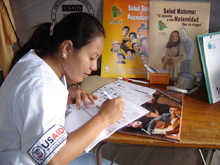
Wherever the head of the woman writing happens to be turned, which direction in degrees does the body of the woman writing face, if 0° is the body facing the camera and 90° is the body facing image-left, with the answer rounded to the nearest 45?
approximately 270°

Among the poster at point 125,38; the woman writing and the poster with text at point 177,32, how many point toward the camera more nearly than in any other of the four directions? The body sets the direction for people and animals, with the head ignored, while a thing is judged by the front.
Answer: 2

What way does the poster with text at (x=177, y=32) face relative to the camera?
toward the camera

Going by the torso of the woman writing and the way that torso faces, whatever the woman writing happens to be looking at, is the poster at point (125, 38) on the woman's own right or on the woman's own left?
on the woman's own left

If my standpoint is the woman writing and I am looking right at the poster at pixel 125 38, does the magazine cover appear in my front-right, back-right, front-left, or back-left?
front-right

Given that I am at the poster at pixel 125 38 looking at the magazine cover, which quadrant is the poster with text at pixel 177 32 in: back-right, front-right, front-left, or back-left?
front-left

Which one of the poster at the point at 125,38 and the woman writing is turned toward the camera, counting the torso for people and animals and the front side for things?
the poster

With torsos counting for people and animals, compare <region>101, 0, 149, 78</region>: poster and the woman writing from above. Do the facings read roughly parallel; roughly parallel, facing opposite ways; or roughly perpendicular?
roughly perpendicular
